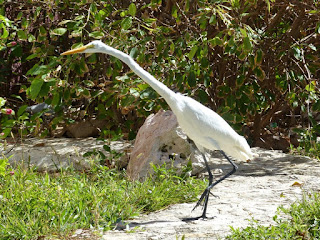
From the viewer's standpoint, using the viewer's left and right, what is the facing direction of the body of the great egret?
facing to the left of the viewer

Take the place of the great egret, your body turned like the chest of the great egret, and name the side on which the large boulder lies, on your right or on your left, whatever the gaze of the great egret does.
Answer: on your right
